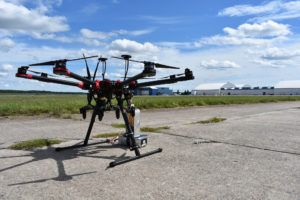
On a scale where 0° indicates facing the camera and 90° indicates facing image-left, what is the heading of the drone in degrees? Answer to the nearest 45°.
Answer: approximately 45°
